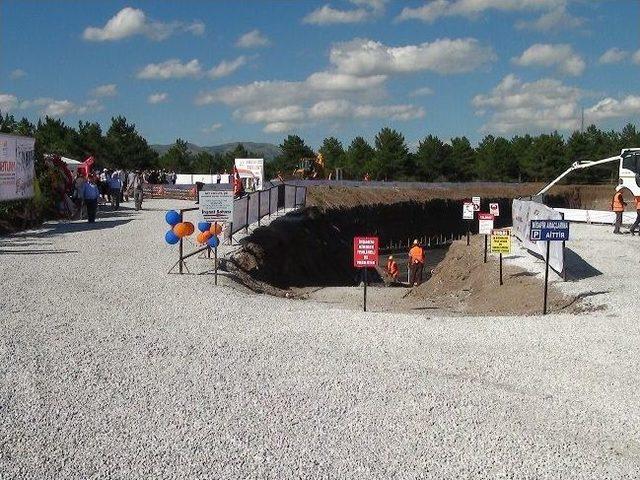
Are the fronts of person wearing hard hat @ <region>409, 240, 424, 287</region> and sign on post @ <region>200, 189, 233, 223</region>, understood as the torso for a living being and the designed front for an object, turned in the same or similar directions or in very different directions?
very different directions

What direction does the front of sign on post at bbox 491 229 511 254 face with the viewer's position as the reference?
facing the viewer

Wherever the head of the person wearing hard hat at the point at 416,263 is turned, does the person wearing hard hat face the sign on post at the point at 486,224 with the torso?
no

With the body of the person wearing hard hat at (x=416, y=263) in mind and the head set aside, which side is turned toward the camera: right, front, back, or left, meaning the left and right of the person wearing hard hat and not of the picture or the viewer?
back

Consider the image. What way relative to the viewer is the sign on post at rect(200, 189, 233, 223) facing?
toward the camera

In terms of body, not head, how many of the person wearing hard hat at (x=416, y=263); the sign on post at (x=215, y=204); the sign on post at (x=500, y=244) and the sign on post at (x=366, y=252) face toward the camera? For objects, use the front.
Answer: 3

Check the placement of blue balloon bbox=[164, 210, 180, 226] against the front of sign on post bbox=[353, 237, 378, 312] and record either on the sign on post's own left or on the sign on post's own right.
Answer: on the sign on post's own right

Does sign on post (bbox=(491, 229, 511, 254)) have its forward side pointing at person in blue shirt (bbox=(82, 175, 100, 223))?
no

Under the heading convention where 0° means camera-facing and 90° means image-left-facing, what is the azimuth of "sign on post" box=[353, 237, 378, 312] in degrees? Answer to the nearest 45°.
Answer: approximately 0°

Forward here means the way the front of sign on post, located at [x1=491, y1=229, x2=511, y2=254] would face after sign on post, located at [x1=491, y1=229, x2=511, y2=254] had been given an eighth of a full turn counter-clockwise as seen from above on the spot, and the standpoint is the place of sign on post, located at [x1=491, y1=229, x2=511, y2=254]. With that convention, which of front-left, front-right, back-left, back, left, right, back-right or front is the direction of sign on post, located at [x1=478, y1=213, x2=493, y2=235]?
back-left

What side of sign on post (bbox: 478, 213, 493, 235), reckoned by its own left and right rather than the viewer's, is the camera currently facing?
front

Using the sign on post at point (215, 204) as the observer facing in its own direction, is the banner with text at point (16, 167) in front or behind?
behind

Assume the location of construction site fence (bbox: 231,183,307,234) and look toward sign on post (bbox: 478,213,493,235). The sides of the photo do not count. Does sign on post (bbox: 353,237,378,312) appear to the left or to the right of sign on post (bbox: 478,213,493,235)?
right

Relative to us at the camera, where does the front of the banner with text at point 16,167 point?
facing the viewer and to the right of the viewer

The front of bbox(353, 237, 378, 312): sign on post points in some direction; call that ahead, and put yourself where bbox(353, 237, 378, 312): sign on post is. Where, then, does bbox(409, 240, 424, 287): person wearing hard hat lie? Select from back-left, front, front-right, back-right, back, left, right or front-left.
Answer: back

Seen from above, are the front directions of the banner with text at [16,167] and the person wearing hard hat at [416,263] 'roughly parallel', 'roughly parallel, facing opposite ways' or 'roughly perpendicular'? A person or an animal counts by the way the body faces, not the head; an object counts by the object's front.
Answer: roughly perpendicular
